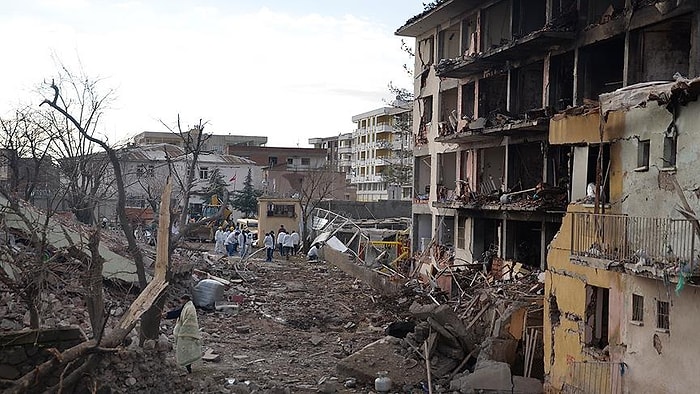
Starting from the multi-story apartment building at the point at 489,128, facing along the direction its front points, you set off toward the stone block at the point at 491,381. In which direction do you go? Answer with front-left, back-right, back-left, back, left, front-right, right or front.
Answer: front-left

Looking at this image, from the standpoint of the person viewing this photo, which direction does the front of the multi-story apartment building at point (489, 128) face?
facing the viewer and to the left of the viewer

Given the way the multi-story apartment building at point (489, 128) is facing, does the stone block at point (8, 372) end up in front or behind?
in front

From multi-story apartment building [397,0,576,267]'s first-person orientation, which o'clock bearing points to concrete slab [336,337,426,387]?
The concrete slab is roughly at 11 o'clock from the multi-story apartment building.

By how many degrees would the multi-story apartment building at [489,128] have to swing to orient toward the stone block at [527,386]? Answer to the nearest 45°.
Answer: approximately 45° to its left

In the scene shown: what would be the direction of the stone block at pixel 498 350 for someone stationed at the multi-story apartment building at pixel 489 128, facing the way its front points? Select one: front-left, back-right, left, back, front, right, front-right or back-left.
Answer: front-left
